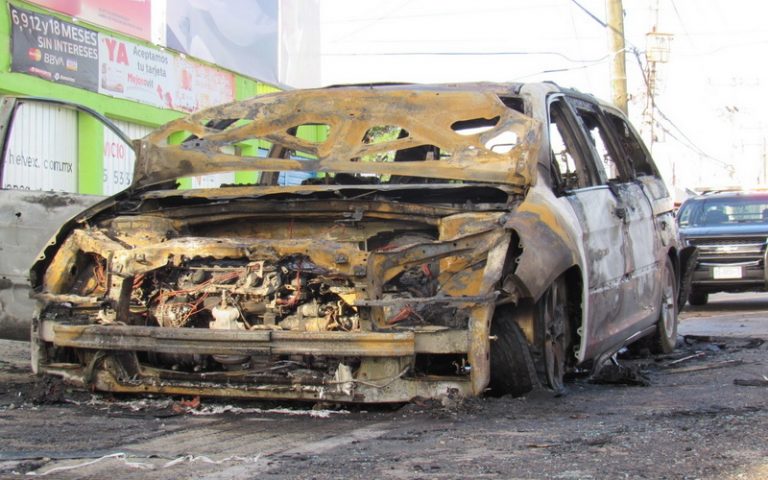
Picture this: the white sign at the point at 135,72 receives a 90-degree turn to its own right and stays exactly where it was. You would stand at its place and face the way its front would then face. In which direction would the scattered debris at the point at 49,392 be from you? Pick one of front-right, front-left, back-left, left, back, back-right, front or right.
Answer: front-left

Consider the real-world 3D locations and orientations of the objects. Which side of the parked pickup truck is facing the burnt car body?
front

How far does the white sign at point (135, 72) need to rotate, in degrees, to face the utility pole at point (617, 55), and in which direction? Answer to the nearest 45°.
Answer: approximately 45° to its left

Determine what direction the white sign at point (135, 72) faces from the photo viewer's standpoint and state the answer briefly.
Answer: facing the viewer and to the right of the viewer

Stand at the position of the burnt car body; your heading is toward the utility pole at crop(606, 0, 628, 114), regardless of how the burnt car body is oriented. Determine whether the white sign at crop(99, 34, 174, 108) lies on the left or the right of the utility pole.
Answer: left

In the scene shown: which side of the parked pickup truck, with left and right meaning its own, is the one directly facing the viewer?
front

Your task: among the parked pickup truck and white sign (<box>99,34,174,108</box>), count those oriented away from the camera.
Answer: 0

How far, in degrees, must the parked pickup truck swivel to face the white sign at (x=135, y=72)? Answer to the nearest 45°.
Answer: approximately 90° to its right

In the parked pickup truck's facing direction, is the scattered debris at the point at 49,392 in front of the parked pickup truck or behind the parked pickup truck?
in front

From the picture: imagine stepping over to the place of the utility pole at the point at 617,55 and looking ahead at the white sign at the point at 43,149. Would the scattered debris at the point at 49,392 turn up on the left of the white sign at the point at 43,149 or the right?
left
